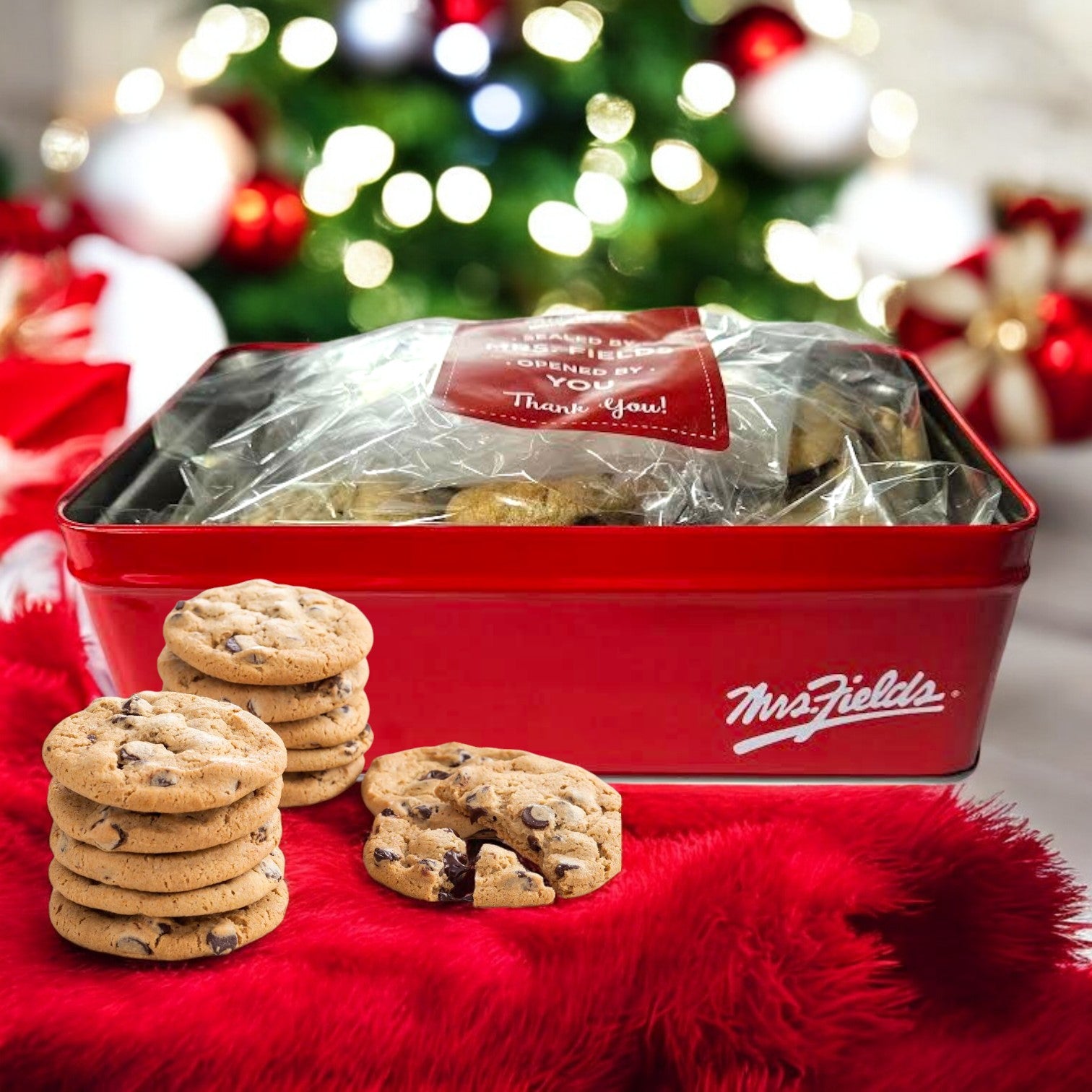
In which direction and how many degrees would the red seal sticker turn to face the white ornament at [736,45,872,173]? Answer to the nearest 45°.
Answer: approximately 180°

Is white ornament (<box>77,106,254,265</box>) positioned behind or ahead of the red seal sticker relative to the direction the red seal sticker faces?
behind

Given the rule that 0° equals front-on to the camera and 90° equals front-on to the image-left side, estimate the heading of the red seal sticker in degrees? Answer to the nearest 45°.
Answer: approximately 0°

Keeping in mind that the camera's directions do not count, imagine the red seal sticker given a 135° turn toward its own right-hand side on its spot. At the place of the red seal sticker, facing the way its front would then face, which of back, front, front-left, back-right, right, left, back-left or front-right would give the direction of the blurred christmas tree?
front-right

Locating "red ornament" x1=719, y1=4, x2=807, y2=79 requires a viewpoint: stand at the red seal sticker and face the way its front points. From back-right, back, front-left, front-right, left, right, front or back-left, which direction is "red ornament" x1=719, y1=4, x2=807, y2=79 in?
back

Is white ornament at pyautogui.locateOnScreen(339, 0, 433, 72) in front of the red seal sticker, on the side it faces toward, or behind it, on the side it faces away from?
behind

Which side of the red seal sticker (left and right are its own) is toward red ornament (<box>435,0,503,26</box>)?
back
